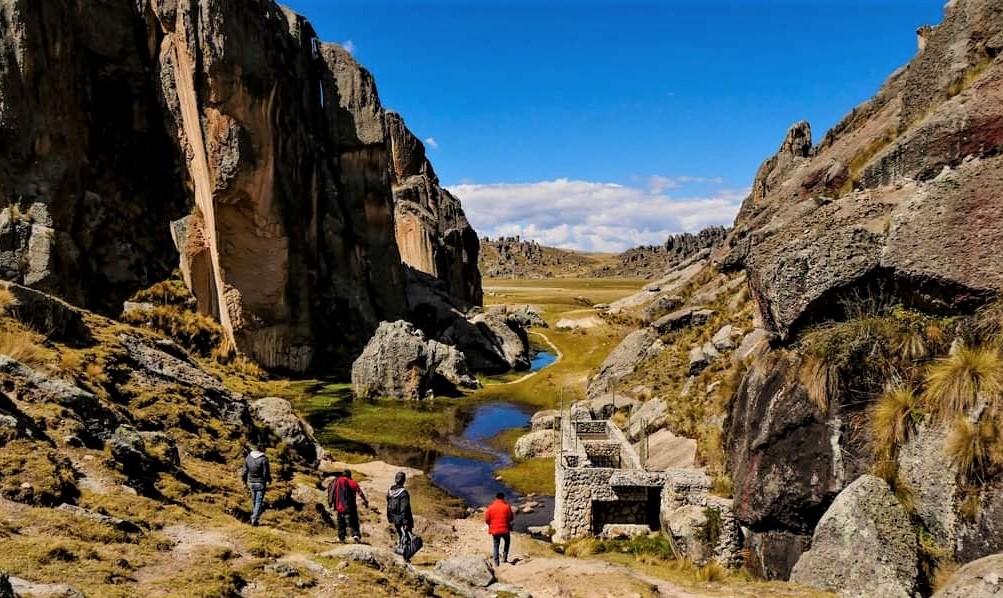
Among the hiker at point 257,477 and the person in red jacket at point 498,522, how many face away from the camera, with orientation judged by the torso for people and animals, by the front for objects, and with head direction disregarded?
2

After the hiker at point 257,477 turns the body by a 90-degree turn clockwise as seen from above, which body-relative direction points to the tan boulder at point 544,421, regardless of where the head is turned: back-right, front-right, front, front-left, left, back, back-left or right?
front-left

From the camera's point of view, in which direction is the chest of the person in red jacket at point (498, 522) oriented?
away from the camera

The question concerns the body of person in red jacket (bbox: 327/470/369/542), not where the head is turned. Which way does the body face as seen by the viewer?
away from the camera

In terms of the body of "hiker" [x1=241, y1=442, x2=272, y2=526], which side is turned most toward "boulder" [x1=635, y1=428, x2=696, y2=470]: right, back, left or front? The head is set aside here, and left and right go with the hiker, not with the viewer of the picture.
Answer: right

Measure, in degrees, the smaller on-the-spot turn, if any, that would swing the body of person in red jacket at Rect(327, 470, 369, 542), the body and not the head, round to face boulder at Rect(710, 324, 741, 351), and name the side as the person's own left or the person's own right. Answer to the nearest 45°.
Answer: approximately 45° to the person's own right

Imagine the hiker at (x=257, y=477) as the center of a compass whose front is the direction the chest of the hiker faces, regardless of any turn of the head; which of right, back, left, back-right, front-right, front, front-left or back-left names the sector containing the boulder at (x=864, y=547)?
back-right

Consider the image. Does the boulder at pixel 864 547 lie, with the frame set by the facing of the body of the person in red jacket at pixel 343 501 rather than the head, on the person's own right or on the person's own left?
on the person's own right

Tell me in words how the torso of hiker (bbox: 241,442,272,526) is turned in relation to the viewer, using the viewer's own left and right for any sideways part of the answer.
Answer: facing away from the viewer

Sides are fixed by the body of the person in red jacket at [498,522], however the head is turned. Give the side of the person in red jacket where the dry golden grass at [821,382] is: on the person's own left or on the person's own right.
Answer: on the person's own right

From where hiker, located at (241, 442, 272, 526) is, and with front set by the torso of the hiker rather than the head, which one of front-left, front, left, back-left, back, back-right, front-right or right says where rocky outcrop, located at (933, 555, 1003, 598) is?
back-right

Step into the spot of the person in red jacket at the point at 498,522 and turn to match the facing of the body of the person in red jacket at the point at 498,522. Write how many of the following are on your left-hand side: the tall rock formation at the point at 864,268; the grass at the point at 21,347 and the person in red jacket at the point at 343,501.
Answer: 2
